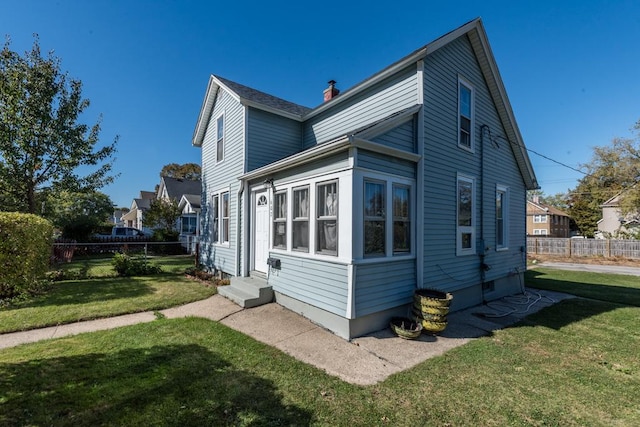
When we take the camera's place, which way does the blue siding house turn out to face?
facing the viewer and to the left of the viewer

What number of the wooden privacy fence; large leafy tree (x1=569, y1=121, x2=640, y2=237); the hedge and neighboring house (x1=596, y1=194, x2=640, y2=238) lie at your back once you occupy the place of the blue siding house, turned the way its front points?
3

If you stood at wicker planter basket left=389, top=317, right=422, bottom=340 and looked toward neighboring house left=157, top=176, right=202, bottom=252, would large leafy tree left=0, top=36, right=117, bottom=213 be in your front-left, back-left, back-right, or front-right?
front-left

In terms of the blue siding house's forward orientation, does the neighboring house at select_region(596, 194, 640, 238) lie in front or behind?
behind

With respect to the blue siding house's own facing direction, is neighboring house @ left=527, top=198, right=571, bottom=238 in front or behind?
behind

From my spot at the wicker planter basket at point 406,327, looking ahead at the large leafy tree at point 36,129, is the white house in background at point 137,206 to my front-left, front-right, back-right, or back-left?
front-right

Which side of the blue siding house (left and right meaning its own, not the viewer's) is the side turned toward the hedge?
front

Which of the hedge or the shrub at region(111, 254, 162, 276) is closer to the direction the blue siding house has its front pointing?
the hedge

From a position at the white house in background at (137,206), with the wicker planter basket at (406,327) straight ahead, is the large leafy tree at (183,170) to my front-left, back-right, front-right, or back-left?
back-left

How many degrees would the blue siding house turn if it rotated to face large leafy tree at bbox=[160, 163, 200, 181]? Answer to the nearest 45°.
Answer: approximately 90° to its right

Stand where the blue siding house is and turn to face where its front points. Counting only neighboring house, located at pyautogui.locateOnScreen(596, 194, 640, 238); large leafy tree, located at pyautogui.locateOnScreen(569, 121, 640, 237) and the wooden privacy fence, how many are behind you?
3

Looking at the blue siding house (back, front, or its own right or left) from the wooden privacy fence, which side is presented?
back
